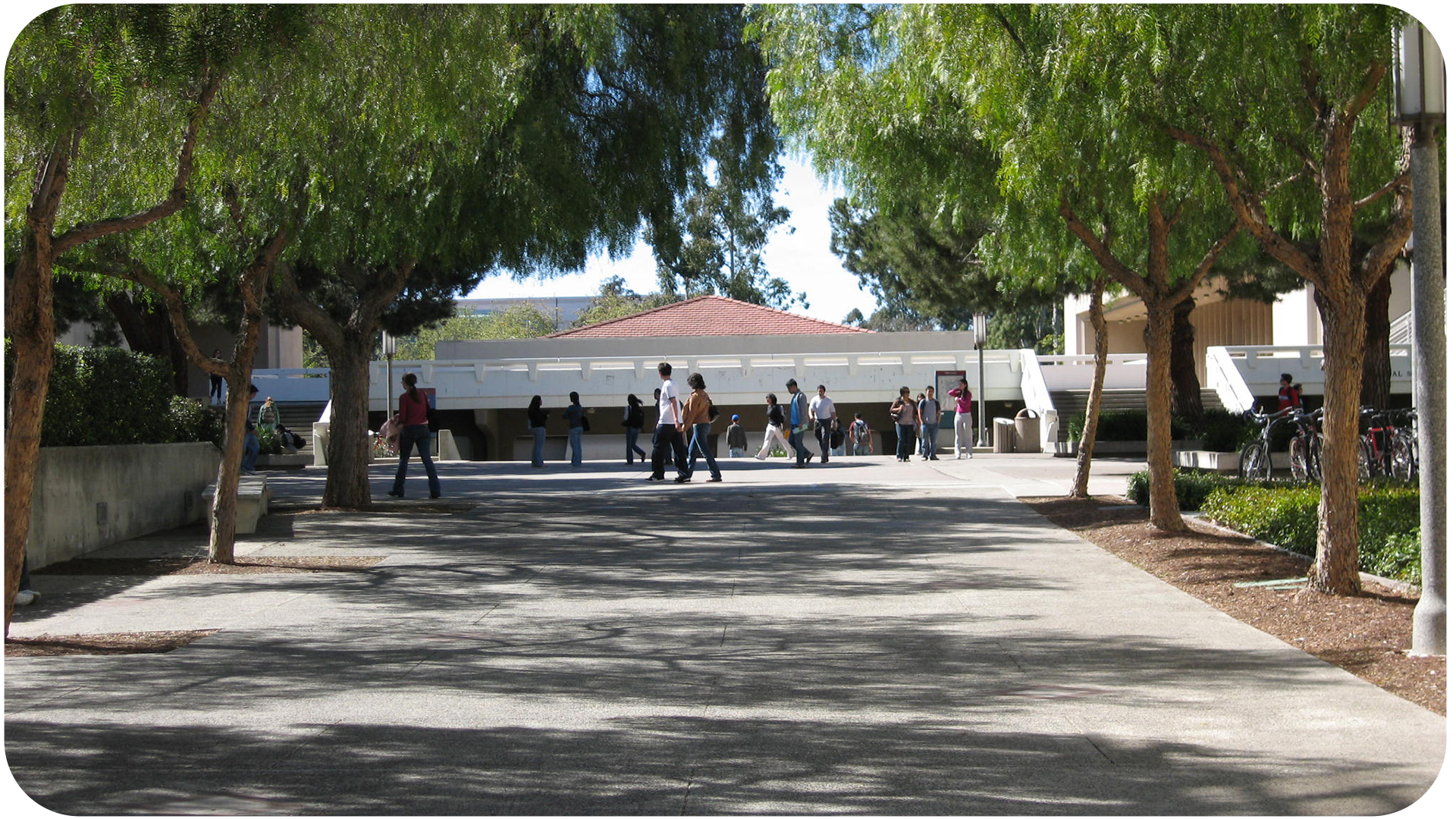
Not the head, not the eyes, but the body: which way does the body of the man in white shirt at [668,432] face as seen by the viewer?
to the viewer's left

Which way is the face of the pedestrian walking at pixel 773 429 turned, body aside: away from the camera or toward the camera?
toward the camera

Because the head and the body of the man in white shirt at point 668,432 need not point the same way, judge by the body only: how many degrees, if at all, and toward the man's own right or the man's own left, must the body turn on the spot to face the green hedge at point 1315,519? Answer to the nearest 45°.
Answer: approximately 135° to the man's own left

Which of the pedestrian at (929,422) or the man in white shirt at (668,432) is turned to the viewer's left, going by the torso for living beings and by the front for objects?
the man in white shirt

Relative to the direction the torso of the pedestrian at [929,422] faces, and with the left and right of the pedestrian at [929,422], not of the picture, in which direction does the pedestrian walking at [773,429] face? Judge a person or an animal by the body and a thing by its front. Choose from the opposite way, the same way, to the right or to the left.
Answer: to the right

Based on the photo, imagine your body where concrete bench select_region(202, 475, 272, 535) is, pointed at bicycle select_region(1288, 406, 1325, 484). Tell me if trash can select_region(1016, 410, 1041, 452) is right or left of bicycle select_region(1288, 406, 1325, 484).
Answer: left

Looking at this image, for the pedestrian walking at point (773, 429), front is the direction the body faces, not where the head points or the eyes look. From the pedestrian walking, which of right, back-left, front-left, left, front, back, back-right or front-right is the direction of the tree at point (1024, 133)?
left

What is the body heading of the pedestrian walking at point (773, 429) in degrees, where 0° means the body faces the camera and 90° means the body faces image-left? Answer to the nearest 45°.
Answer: approximately 90°

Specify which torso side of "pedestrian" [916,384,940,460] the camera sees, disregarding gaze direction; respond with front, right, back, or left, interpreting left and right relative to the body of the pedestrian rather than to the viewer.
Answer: front

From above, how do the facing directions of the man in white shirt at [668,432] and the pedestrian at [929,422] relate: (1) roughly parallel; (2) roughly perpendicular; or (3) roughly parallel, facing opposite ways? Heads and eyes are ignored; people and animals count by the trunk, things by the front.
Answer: roughly perpendicular

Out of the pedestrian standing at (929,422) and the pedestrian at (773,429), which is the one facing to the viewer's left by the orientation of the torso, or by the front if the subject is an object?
the pedestrian at (773,429)

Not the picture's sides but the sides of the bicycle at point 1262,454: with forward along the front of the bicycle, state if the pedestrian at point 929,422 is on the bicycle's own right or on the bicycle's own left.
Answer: on the bicycle's own right

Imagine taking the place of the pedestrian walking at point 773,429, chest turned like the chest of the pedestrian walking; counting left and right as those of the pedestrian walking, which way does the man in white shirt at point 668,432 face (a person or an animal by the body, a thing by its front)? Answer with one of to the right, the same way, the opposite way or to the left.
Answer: the same way

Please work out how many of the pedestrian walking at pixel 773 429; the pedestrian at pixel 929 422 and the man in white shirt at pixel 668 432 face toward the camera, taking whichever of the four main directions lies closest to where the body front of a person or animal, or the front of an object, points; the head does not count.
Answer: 1
